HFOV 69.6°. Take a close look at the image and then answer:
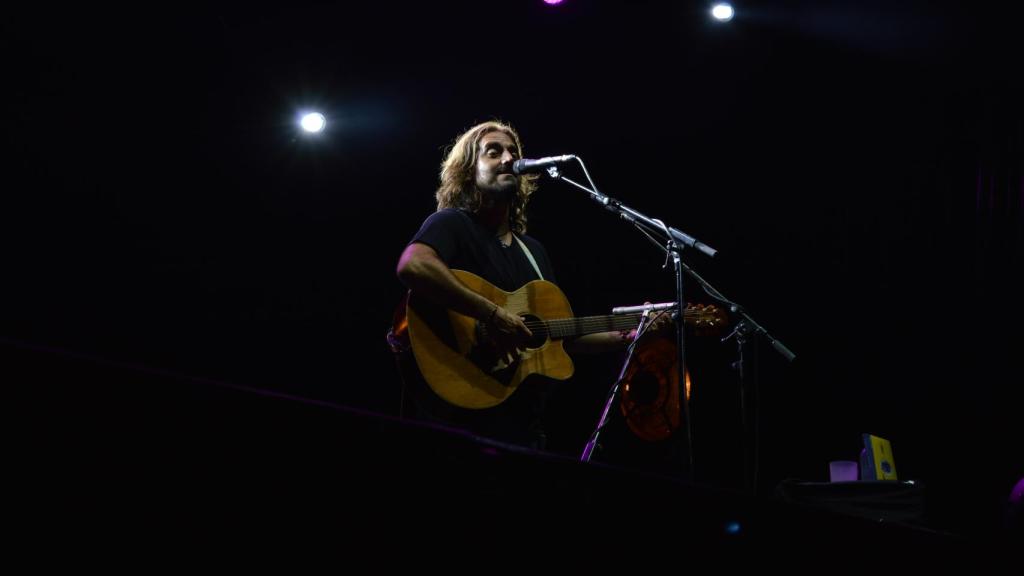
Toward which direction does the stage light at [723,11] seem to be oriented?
toward the camera

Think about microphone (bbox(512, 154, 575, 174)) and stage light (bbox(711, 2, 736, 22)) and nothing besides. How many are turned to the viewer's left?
1

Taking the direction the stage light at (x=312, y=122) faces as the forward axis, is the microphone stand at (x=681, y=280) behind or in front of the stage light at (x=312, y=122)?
in front

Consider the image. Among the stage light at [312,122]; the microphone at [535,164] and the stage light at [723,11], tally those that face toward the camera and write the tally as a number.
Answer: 2

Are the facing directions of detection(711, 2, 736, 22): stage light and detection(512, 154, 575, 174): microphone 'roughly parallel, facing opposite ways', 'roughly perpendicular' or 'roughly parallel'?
roughly perpendicular

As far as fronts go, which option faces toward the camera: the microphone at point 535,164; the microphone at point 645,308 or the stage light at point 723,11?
the stage light

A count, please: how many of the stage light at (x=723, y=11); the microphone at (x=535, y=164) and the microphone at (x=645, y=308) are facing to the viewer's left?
2

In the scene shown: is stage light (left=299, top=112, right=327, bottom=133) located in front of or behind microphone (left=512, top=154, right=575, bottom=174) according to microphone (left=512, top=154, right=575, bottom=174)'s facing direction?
in front

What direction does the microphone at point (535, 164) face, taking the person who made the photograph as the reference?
facing to the left of the viewer

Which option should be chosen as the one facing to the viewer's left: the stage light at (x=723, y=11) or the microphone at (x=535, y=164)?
the microphone

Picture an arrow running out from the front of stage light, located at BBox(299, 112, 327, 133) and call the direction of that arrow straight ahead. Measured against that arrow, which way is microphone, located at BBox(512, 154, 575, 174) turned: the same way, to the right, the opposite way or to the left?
to the right

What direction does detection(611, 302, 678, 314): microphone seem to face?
to the viewer's left

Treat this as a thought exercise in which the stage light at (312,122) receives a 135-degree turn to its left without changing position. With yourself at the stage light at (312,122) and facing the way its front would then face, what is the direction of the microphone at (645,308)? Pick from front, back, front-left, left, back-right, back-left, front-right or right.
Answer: right

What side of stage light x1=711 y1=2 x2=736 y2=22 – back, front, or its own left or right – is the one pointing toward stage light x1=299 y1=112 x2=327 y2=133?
right

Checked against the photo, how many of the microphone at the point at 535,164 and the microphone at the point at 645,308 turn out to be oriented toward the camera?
0
